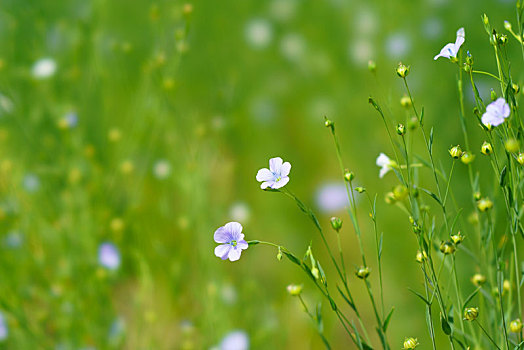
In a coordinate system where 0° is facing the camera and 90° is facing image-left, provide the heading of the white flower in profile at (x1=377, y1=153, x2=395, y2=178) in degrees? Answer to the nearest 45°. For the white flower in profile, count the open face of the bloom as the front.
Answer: approximately 90°

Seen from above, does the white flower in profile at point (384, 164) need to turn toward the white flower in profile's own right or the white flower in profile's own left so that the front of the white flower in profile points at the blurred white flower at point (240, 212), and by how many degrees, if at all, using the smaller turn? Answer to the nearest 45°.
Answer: approximately 45° to the white flower in profile's own right

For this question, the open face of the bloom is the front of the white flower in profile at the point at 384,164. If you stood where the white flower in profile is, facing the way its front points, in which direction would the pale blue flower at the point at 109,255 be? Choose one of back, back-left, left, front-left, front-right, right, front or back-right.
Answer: front-right

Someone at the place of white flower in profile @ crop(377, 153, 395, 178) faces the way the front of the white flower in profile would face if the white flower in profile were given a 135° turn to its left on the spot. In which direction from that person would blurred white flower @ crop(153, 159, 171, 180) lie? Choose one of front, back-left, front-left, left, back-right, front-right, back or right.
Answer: back
